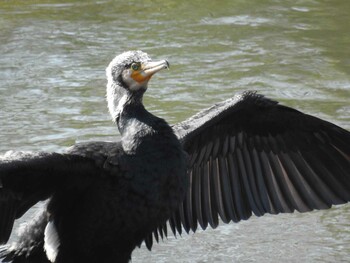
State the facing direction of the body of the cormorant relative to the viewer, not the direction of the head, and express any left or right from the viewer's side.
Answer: facing the viewer and to the right of the viewer
